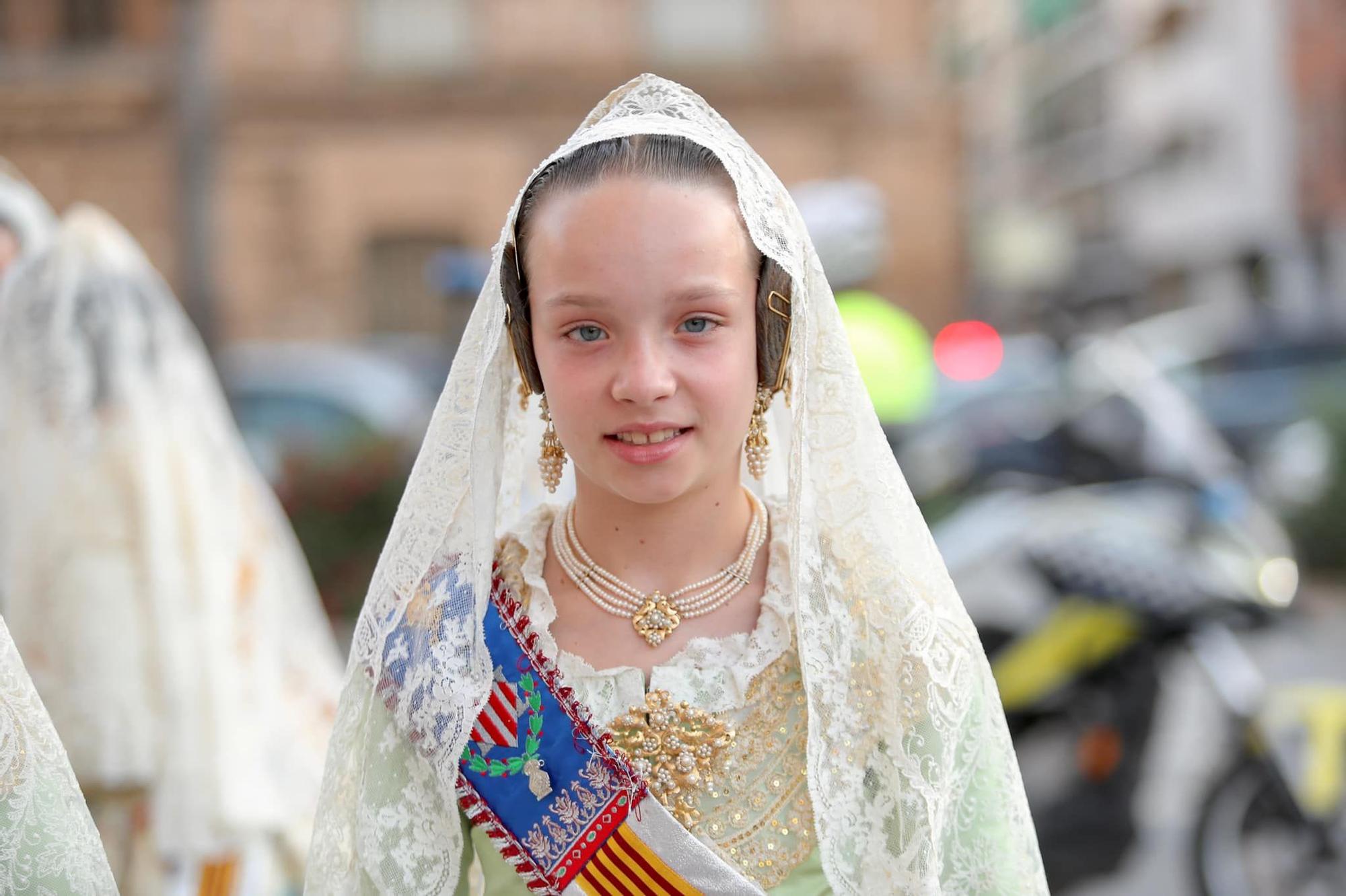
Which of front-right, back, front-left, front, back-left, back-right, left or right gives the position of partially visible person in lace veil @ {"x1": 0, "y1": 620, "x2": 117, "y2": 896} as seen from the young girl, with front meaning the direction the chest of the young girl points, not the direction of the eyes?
right

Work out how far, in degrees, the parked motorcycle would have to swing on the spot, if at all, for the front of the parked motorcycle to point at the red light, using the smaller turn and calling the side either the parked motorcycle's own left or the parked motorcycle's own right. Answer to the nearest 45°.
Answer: approximately 135° to the parked motorcycle's own left

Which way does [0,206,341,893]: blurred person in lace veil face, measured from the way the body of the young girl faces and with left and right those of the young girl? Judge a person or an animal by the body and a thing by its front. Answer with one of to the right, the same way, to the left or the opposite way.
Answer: the opposite way

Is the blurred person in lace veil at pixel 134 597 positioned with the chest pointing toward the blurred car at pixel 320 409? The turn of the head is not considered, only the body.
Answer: yes

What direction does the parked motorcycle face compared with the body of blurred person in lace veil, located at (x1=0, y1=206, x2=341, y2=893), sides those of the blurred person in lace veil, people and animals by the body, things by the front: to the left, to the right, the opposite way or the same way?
to the right

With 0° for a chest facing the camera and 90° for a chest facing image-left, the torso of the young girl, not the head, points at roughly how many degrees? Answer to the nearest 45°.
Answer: approximately 0°

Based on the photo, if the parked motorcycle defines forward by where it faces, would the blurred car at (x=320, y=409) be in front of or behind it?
behind

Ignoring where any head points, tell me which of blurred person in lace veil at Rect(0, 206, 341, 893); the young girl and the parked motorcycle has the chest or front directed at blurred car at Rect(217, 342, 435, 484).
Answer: the blurred person in lace veil

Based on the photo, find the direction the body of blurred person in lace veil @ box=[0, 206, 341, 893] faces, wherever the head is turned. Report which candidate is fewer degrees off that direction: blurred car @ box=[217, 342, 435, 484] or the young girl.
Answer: the blurred car

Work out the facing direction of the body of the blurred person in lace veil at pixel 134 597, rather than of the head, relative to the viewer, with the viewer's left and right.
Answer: facing away from the viewer
